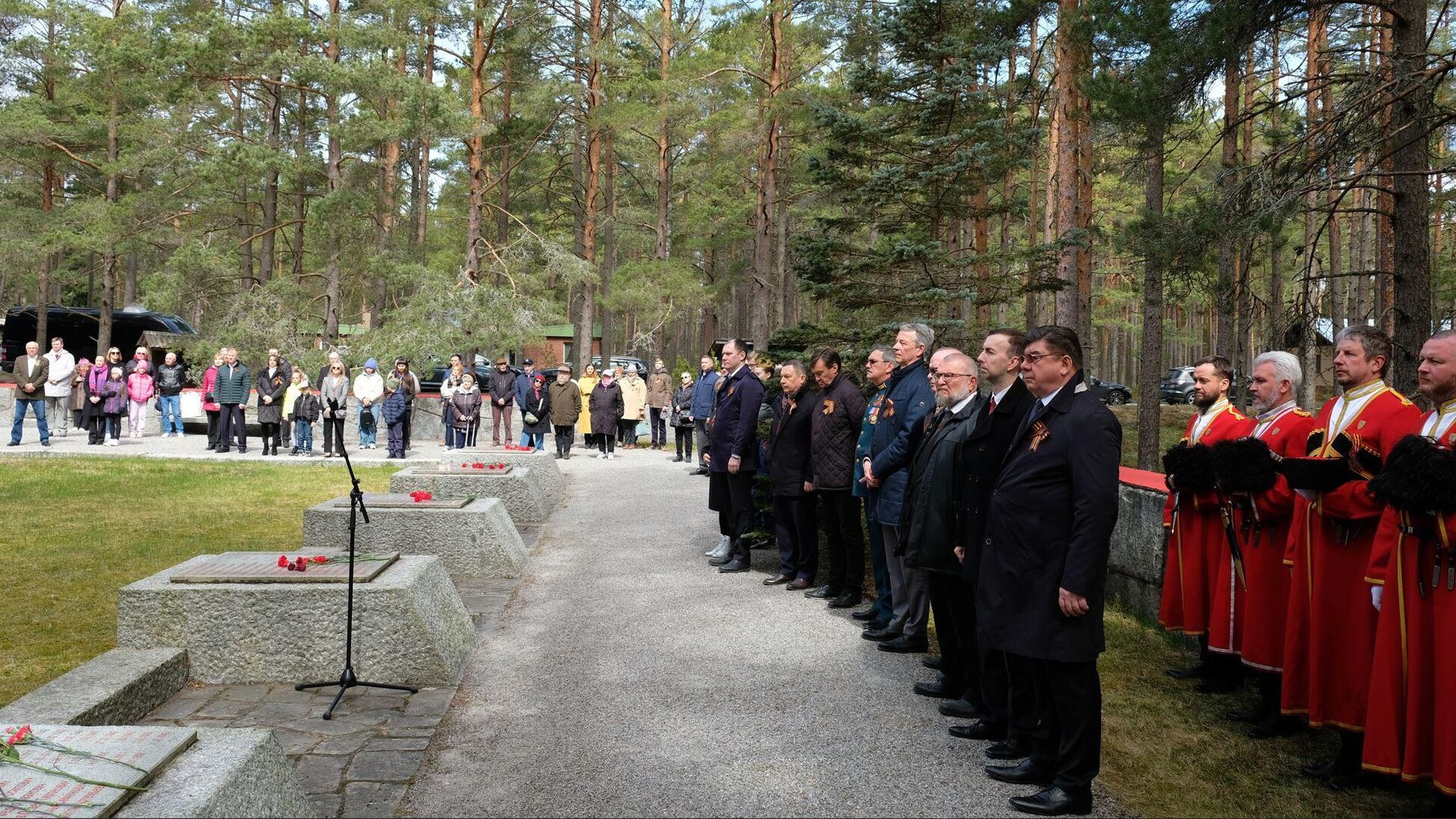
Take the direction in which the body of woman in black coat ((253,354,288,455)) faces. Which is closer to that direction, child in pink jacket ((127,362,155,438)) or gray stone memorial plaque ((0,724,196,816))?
the gray stone memorial plaque

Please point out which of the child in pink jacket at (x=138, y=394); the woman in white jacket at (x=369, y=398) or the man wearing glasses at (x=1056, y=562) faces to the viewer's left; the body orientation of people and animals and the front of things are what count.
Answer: the man wearing glasses

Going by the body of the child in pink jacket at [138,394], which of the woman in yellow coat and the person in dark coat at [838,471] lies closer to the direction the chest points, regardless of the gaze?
the person in dark coat

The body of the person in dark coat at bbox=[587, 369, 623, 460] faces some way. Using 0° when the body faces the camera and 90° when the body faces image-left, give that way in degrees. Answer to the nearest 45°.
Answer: approximately 0°

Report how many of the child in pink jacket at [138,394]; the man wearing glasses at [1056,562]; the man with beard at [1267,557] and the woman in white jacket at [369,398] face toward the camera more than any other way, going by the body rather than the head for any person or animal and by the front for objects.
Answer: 2

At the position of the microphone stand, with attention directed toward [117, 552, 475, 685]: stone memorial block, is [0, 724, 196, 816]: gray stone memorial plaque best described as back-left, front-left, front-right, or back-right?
back-left

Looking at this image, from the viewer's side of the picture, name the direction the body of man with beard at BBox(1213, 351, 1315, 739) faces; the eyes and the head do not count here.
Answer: to the viewer's left

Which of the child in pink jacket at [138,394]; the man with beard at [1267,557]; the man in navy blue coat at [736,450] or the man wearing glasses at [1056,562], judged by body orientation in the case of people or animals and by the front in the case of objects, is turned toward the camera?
the child in pink jacket
